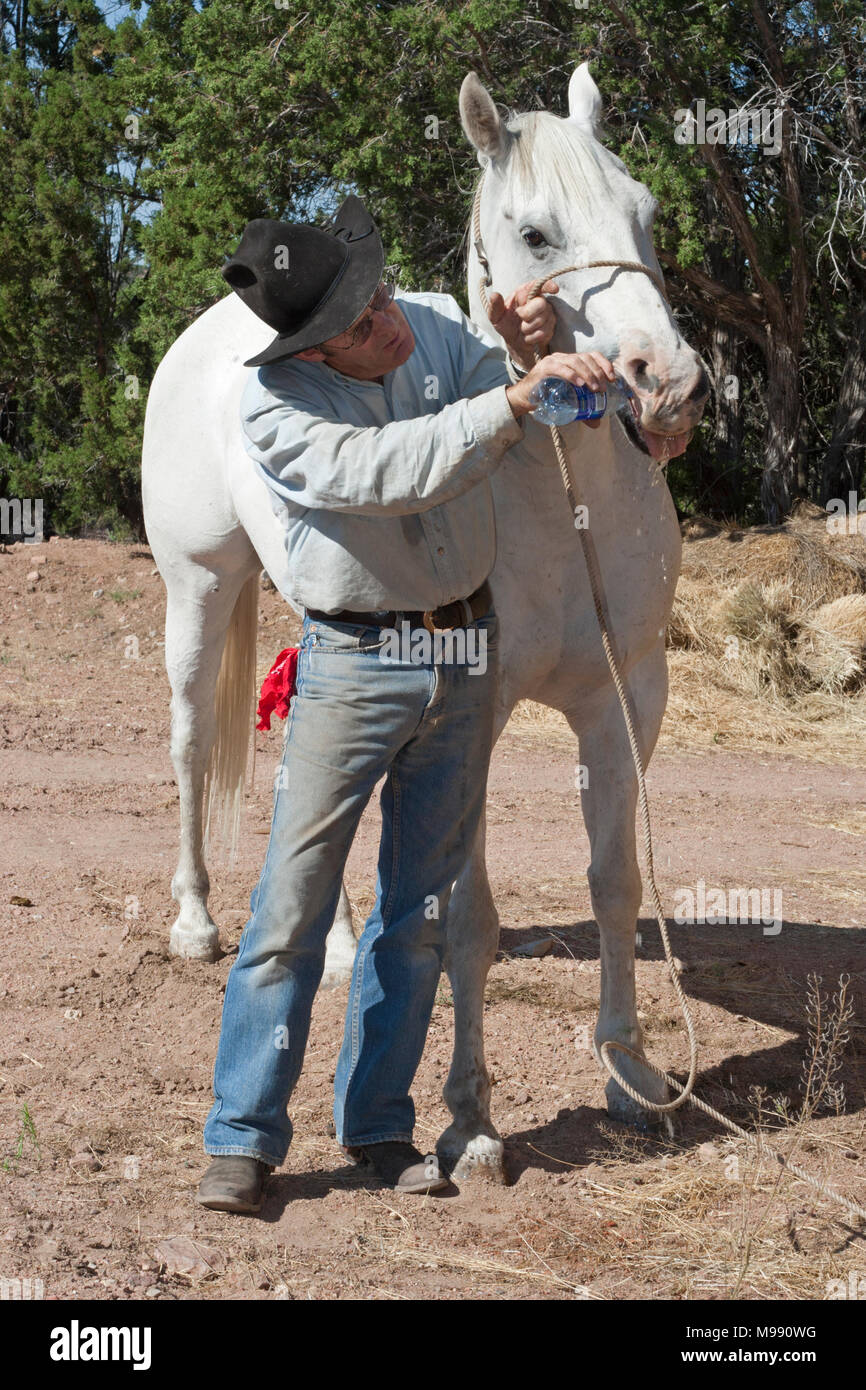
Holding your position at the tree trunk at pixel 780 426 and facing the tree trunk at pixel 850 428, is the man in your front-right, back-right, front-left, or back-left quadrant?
back-right

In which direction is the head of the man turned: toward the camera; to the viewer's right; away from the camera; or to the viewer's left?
to the viewer's right

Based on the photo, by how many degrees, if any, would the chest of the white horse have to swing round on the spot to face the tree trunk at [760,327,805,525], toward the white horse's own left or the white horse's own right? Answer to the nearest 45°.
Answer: approximately 135° to the white horse's own left

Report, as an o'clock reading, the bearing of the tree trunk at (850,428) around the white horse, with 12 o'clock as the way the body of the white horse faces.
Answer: The tree trunk is roughly at 8 o'clock from the white horse.

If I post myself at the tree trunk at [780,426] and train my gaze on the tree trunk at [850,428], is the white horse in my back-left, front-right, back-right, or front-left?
back-right

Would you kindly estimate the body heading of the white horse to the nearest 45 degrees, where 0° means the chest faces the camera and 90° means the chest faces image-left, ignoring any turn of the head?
approximately 315°
